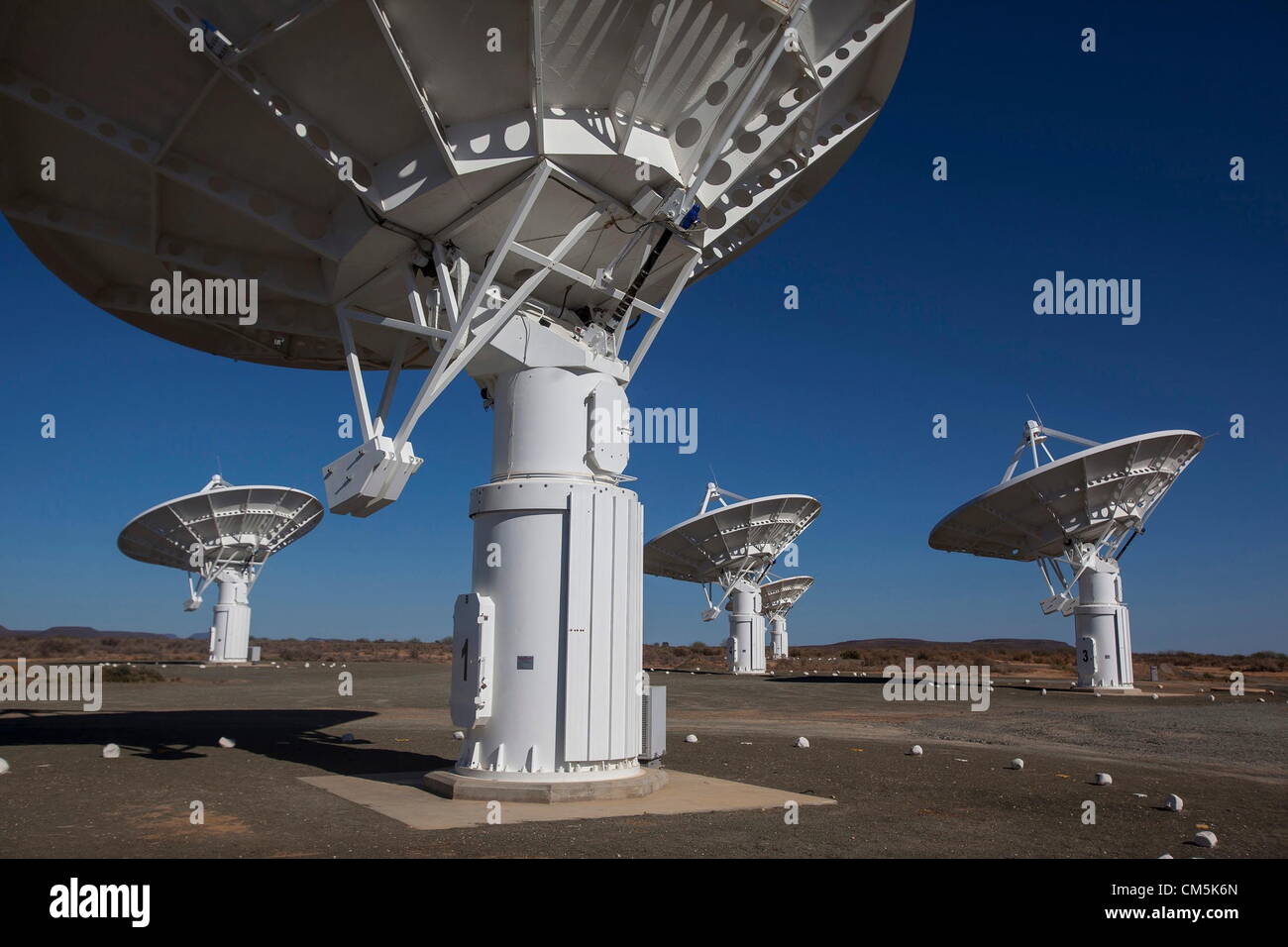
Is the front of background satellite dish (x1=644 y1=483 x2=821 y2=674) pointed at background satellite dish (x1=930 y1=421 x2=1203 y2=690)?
no

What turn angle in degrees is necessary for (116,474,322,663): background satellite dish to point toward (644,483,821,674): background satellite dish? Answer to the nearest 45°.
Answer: approximately 135° to its right

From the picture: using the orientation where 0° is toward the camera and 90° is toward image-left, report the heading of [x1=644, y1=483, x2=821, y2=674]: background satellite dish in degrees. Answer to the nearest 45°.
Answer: approximately 135°

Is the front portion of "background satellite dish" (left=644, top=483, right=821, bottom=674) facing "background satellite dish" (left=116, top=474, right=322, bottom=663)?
no

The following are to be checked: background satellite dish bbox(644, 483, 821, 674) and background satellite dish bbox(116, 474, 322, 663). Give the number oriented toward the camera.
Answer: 0

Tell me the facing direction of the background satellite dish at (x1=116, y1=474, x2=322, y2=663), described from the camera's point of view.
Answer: facing away from the viewer and to the left of the viewer

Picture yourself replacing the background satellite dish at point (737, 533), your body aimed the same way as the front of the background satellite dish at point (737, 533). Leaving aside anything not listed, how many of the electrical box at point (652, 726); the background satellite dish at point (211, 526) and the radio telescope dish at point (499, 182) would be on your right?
0

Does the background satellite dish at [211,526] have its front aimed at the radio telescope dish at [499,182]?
no

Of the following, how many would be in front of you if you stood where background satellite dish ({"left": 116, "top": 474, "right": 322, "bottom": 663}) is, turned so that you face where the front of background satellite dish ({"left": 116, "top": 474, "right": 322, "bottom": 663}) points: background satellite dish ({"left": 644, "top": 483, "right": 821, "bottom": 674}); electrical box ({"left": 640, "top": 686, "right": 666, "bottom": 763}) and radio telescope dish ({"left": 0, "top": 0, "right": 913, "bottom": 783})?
0

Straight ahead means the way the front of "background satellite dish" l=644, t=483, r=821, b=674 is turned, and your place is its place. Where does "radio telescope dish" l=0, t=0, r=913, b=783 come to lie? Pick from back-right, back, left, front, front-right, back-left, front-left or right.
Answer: back-left

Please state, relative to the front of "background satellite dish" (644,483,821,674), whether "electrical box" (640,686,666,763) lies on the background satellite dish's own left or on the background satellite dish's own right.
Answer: on the background satellite dish's own left

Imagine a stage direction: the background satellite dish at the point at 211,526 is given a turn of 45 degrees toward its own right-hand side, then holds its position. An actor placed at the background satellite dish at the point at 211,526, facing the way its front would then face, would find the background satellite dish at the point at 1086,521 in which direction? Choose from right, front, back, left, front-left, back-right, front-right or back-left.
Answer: back-right

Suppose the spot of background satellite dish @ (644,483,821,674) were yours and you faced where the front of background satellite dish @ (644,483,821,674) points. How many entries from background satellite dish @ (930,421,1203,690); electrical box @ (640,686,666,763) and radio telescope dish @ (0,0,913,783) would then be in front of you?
0
